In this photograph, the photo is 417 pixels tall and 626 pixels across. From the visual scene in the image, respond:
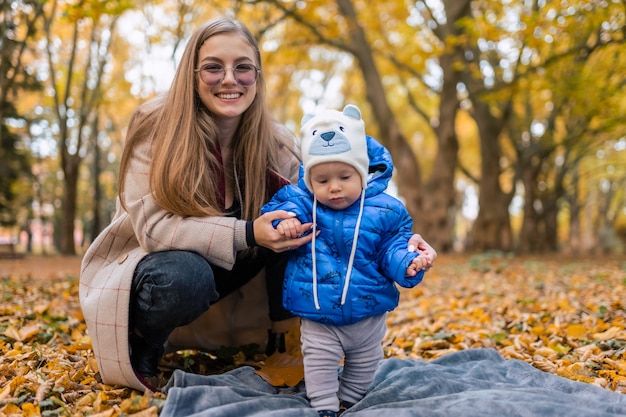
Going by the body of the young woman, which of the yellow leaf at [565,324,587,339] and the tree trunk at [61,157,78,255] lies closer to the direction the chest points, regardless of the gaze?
the yellow leaf

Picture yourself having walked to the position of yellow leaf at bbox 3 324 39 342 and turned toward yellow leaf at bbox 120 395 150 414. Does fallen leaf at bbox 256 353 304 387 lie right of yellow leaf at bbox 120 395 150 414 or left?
left

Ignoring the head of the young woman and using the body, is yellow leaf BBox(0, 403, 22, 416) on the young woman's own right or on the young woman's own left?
on the young woman's own right

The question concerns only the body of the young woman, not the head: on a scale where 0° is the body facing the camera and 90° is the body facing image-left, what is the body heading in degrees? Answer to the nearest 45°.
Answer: approximately 315°

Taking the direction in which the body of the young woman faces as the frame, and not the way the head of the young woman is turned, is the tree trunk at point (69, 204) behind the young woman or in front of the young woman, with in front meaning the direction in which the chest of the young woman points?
behind

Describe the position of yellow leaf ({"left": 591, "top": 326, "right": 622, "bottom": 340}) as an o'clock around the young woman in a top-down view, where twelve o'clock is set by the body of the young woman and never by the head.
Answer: The yellow leaf is roughly at 10 o'clock from the young woman.

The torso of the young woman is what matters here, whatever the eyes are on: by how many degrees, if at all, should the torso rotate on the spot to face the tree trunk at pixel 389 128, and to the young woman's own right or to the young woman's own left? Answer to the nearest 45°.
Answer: approximately 135° to the young woman's own left

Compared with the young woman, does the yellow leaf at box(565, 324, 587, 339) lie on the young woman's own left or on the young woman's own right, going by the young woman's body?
on the young woman's own left
